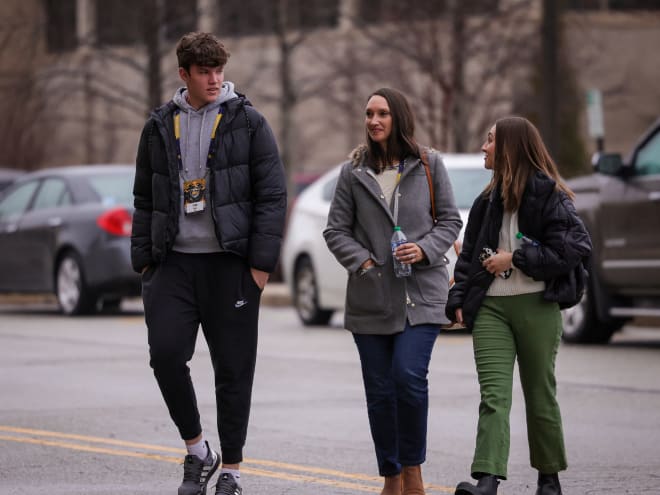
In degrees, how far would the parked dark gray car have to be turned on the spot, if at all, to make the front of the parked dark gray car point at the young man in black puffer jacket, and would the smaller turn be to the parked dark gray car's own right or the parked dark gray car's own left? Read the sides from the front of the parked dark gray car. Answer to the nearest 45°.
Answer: approximately 135° to the parked dark gray car's own left

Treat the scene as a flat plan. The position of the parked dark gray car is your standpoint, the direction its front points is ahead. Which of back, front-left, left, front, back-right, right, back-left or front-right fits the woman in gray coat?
back-left

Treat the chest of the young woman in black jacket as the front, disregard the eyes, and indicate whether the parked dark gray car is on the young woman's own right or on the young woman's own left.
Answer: on the young woman's own right

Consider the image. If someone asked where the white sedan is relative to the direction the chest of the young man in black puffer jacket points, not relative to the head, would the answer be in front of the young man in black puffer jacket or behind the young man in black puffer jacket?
behind

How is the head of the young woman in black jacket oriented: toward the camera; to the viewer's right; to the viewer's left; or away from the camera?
to the viewer's left

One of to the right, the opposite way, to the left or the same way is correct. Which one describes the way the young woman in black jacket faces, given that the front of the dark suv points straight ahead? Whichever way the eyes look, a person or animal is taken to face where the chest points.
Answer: to the left

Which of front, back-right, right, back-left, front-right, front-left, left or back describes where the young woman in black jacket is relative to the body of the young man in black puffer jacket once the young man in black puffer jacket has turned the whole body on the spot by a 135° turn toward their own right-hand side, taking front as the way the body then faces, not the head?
back-right

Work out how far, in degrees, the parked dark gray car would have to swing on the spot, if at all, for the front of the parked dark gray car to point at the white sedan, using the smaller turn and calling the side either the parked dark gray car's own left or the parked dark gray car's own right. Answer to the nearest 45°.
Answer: approximately 180°

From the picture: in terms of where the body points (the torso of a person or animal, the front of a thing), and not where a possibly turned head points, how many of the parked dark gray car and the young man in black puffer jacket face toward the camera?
1

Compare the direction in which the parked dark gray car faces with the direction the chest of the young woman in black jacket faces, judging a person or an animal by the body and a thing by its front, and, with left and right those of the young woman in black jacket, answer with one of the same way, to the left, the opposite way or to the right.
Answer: to the right

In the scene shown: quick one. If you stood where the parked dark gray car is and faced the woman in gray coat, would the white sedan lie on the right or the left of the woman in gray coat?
left
